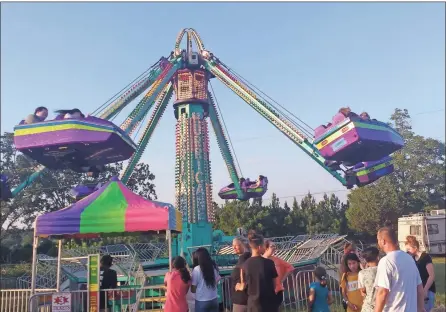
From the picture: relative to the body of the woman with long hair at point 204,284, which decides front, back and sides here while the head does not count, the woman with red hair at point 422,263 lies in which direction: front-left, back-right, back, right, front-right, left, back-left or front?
back-right

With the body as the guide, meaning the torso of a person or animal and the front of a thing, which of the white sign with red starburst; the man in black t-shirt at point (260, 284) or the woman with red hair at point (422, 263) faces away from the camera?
the man in black t-shirt

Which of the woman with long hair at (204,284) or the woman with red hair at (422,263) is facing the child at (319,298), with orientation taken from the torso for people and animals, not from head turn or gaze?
the woman with red hair at (422,263)

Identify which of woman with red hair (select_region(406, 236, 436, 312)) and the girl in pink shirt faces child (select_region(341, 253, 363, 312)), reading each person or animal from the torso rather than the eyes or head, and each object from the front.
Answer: the woman with red hair

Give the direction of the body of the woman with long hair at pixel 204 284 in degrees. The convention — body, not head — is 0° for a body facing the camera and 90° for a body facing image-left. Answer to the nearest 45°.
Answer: approximately 135°

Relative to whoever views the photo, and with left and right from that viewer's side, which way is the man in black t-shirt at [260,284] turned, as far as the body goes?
facing away from the viewer

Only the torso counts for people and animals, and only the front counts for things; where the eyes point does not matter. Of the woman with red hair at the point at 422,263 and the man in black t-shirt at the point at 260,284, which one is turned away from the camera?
the man in black t-shirt

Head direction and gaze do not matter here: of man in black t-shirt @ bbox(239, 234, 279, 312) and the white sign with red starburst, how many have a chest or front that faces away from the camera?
1

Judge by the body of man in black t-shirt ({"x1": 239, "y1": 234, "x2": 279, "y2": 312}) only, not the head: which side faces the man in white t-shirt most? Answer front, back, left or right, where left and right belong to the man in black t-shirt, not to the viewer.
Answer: right

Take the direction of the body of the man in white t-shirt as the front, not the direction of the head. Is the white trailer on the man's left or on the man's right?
on the man's right

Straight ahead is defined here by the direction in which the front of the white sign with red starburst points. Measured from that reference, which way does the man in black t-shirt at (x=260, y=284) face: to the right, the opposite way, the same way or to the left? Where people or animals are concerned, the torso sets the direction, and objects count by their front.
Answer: the opposite way

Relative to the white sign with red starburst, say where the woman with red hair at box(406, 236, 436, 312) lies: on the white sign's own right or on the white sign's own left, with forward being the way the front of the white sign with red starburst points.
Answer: on the white sign's own left
